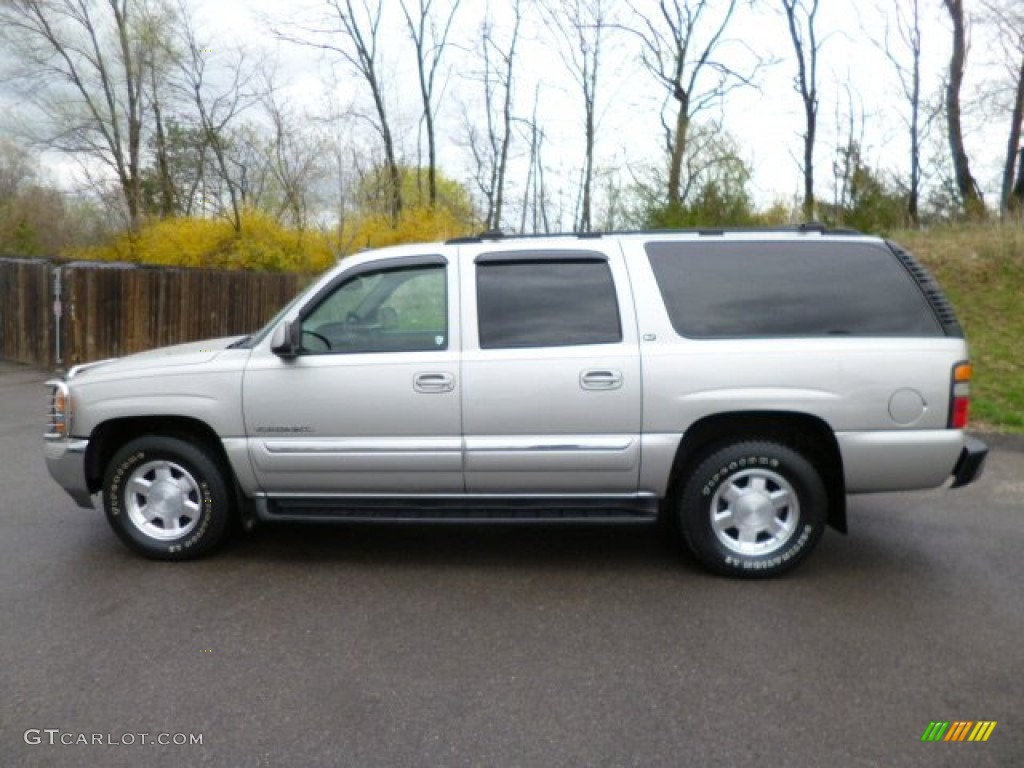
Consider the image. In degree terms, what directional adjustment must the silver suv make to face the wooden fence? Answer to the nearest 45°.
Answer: approximately 45° to its right

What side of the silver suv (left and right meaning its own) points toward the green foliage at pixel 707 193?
right

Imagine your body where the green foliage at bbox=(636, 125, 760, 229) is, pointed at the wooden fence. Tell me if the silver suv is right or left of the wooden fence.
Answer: left

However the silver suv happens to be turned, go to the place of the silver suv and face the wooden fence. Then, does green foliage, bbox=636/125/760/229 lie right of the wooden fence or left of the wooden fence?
right

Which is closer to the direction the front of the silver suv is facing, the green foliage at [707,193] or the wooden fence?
the wooden fence

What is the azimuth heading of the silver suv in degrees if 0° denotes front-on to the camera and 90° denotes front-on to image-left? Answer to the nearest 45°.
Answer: approximately 90°
